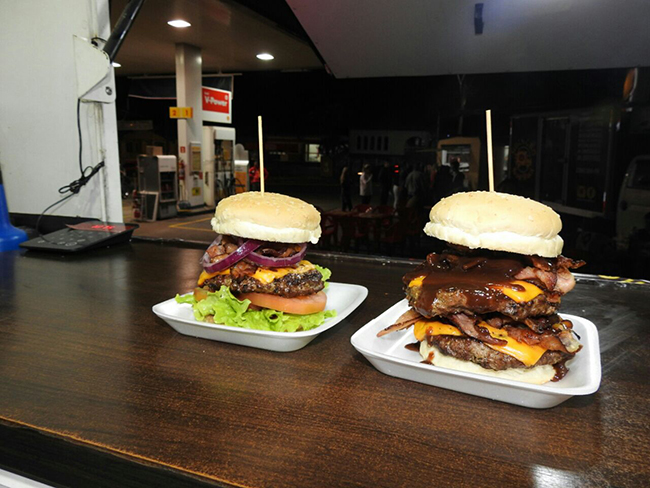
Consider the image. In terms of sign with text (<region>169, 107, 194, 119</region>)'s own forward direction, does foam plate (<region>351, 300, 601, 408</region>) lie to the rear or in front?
in front

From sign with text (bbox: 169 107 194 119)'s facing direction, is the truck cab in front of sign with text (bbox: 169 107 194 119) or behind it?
in front

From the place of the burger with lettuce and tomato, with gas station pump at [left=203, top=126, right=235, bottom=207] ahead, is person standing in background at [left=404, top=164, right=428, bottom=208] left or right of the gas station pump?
right

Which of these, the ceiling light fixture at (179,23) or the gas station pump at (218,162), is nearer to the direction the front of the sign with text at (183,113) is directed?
the ceiling light fixture

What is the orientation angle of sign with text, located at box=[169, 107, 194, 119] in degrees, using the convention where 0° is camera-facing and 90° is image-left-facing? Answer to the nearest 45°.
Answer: approximately 0°

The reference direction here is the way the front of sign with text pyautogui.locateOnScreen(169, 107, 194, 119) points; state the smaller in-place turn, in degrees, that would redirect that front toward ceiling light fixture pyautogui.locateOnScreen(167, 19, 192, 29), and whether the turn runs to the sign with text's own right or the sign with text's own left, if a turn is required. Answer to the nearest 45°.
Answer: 0° — it already faces it
